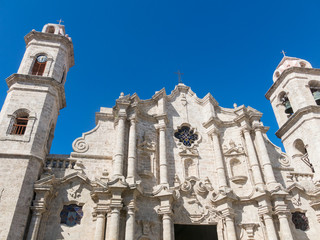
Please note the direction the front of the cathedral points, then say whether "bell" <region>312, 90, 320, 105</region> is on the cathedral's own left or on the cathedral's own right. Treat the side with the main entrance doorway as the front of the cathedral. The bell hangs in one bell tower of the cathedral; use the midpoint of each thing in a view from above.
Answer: on the cathedral's own left

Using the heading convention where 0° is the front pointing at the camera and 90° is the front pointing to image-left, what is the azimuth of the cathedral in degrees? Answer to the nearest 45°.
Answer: approximately 0°
